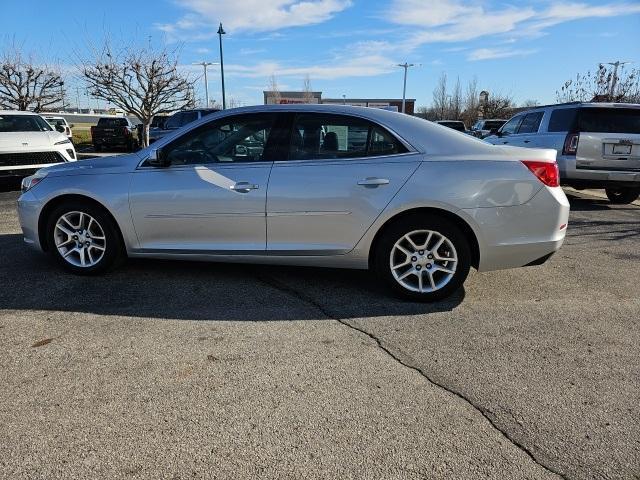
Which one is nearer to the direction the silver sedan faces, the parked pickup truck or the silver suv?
the parked pickup truck

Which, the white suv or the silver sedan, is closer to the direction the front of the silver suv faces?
the white suv

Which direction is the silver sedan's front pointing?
to the viewer's left

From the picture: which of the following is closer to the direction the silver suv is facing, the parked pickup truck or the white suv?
the parked pickup truck

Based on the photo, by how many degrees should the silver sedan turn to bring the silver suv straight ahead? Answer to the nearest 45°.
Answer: approximately 135° to its right

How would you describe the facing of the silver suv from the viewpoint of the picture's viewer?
facing away from the viewer and to the left of the viewer

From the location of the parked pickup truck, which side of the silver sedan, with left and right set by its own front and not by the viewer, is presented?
right

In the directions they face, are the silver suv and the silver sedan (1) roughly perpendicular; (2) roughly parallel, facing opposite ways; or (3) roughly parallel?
roughly perpendicular

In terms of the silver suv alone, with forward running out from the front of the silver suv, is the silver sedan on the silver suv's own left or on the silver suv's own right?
on the silver suv's own left

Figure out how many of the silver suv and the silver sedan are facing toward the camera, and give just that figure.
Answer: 0

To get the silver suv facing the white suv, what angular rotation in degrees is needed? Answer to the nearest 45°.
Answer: approximately 45° to its left

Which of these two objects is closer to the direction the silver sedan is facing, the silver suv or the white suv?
the white suv
